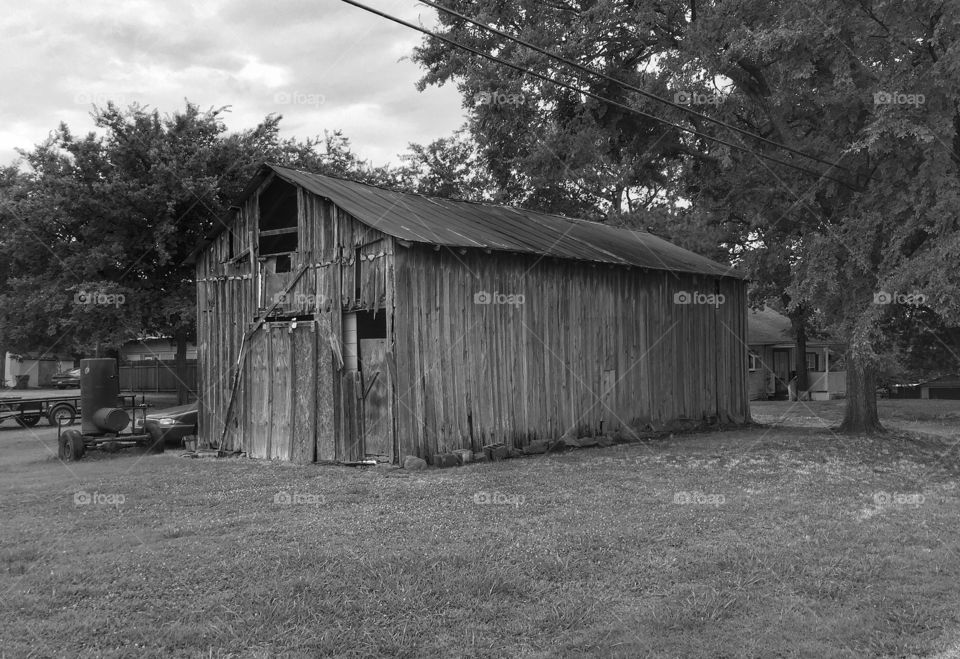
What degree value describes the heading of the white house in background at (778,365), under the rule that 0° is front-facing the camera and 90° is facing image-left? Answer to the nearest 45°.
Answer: approximately 0°

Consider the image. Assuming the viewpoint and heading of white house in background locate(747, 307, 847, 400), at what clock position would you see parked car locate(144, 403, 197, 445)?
The parked car is roughly at 1 o'clock from the white house in background.

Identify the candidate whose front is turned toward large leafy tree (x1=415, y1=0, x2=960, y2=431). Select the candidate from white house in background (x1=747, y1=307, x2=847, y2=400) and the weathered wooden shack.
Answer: the white house in background

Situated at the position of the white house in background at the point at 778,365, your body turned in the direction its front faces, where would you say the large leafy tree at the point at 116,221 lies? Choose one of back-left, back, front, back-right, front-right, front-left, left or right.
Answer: front-right

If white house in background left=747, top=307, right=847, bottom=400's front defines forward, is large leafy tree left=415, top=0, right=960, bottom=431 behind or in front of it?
in front

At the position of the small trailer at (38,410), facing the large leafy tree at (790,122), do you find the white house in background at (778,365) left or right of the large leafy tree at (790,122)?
left
